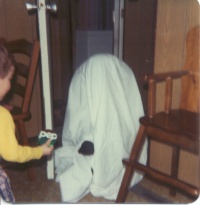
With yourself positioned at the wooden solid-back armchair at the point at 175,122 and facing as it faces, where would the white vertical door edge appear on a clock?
The white vertical door edge is roughly at 2 o'clock from the wooden solid-back armchair.

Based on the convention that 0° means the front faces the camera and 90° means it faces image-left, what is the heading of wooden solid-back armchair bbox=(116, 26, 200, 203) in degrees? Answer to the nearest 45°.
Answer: approximately 45°

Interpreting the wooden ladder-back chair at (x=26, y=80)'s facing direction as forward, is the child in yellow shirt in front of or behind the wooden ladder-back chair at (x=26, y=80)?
in front

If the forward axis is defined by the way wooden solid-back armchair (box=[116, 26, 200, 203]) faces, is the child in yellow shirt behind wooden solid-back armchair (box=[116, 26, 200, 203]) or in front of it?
in front
